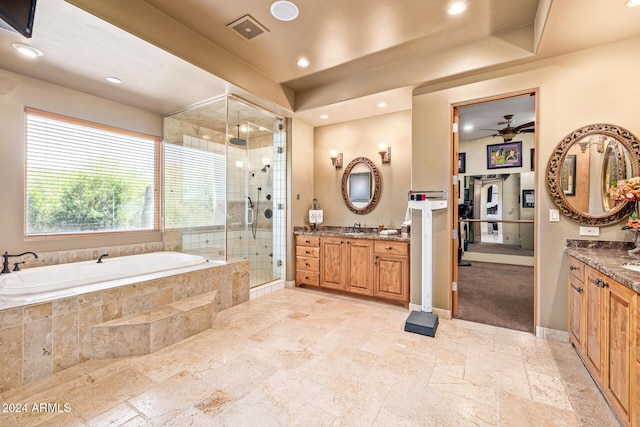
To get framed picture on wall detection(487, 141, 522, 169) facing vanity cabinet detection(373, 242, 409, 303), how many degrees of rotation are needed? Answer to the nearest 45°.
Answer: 0° — it already faces it

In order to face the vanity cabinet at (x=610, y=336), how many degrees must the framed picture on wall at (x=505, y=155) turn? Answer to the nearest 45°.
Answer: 0° — it already faces it
